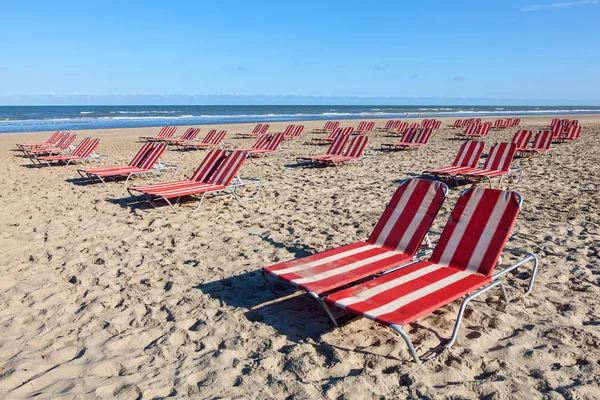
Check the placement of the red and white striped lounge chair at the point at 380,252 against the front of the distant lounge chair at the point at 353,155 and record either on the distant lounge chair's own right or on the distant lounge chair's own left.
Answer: on the distant lounge chair's own left

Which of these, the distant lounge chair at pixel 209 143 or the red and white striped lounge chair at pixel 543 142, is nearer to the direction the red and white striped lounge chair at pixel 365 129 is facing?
the distant lounge chair

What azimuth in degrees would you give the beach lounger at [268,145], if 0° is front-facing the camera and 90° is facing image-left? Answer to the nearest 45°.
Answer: approximately 45°

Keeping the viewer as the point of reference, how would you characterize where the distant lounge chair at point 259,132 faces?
facing to the left of the viewer

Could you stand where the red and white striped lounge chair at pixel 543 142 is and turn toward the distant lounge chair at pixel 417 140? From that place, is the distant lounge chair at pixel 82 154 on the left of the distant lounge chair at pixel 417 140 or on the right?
left

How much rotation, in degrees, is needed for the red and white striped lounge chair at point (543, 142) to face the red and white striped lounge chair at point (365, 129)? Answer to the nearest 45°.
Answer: approximately 90° to its right

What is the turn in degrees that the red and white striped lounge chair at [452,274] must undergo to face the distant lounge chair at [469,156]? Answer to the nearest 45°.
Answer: approximately 135° to its right

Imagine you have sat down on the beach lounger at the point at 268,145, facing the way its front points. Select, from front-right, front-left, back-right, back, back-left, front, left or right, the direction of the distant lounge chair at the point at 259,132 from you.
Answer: back-right
